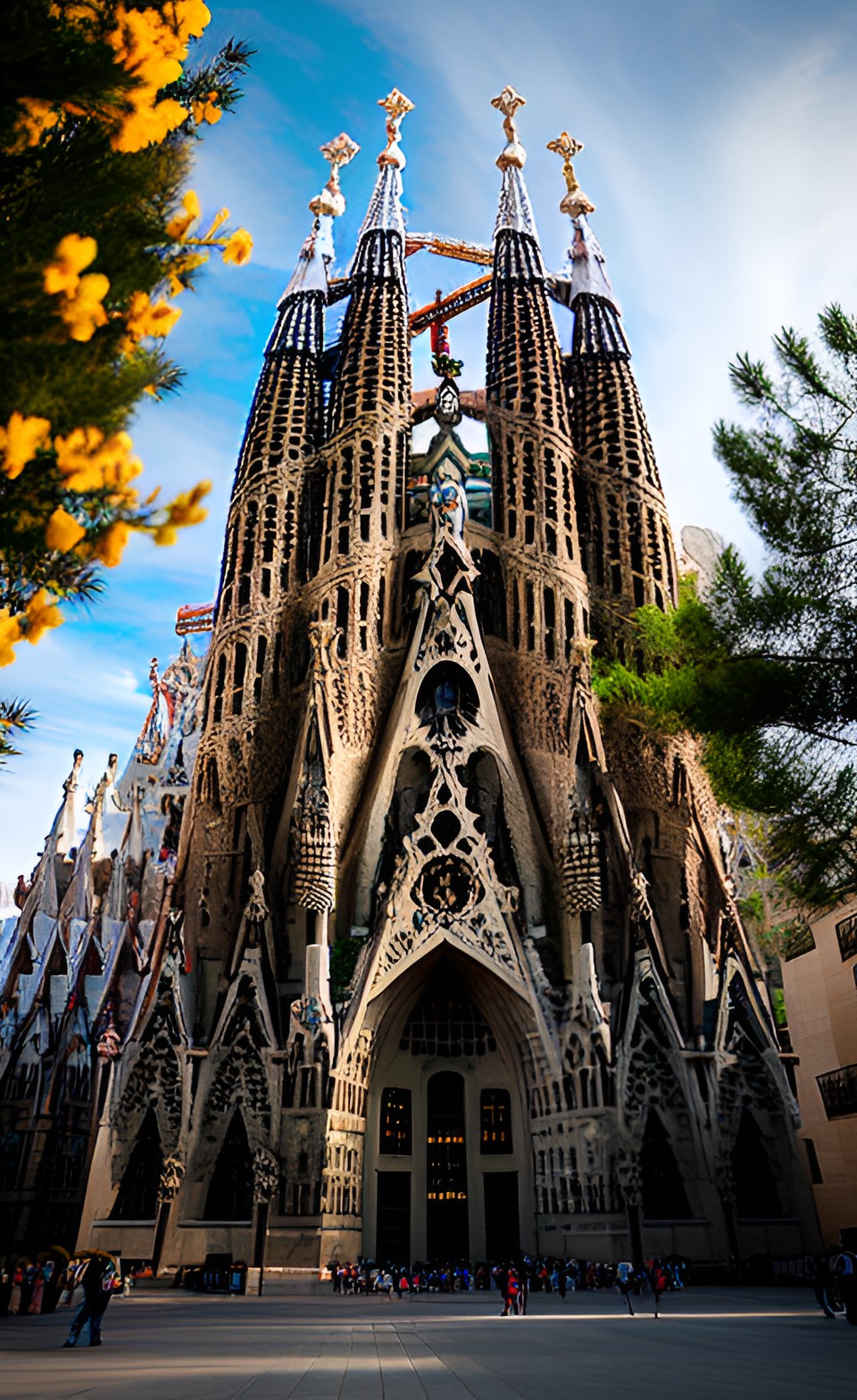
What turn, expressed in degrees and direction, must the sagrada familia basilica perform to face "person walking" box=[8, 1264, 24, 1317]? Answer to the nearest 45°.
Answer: approximately 45° to its right

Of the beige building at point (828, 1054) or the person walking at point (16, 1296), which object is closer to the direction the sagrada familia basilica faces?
the person walking

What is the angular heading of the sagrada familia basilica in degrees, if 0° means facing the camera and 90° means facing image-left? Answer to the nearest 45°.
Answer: approximately 0°

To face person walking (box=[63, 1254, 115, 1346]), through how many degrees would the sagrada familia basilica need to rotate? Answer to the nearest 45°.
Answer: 0° — it already faces them

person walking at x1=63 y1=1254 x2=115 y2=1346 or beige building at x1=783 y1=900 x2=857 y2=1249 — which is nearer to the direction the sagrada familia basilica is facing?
the person walking

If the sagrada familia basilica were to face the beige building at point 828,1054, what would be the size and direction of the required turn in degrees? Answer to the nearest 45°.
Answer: approximately 90° to its left
